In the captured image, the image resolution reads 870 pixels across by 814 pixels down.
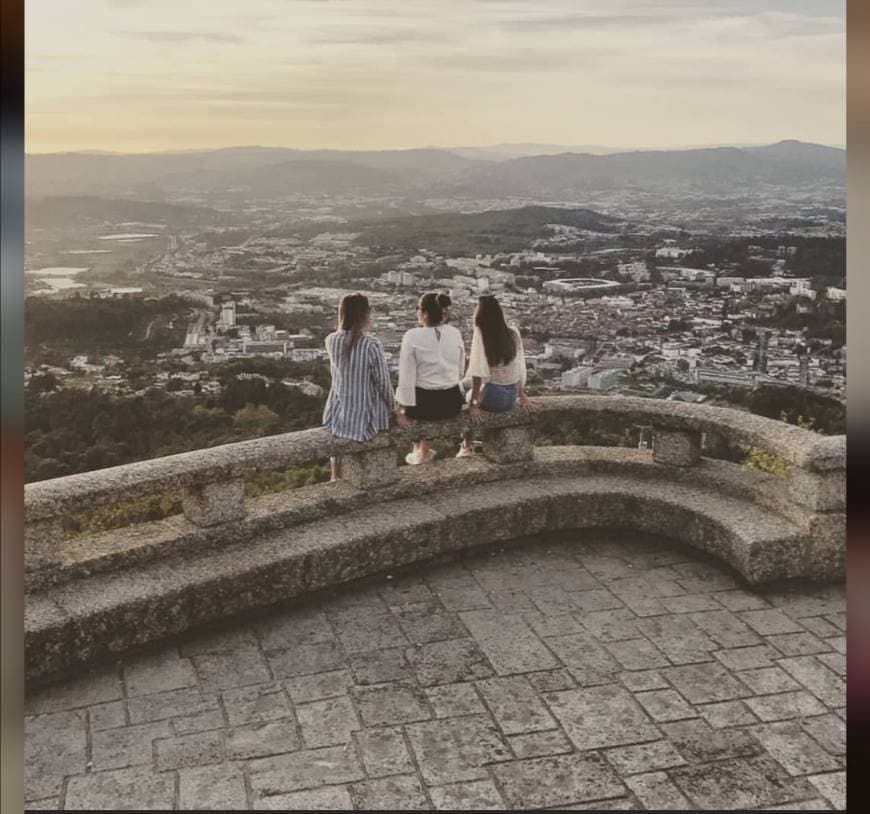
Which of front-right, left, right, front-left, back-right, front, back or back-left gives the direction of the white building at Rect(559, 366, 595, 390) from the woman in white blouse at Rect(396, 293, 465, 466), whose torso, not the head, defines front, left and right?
front-right

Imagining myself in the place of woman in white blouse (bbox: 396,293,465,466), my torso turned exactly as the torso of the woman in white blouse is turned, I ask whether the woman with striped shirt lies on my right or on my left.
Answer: on my left

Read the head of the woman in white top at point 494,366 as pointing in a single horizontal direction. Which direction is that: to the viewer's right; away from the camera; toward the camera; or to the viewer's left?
away from the camera

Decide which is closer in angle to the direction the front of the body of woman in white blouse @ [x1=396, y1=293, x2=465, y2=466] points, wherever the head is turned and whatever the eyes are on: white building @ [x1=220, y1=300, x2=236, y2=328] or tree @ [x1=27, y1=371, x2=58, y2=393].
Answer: the white building

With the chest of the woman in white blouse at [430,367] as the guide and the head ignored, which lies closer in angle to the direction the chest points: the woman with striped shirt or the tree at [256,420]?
the tree

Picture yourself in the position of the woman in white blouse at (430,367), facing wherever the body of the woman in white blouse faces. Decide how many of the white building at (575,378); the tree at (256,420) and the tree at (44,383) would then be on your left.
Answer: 2

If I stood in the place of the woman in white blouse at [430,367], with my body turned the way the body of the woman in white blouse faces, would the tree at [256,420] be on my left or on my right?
on my left

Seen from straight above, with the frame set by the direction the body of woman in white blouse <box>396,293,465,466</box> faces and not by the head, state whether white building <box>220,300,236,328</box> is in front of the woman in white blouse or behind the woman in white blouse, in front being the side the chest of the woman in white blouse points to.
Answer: in front

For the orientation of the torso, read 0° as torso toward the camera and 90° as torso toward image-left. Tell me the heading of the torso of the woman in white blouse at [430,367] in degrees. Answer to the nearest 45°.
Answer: approximately 180°

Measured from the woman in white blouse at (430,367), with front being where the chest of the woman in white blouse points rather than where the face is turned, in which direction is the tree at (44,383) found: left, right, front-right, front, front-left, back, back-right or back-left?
left
